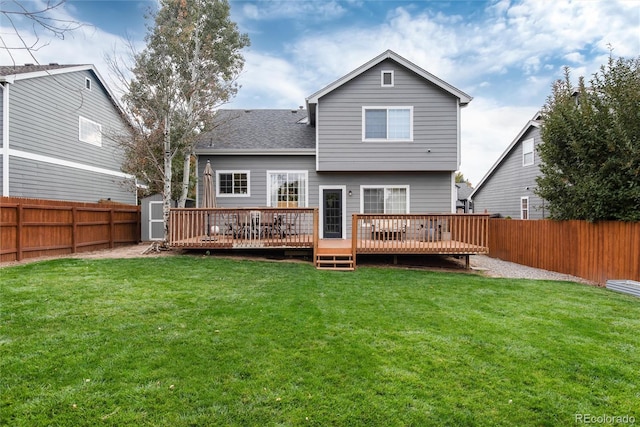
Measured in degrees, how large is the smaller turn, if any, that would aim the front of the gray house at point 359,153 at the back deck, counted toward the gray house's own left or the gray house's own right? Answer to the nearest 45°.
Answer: approximately 180°

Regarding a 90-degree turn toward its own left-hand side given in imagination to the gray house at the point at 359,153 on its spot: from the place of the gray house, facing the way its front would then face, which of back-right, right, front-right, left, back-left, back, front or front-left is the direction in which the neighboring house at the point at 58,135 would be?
front

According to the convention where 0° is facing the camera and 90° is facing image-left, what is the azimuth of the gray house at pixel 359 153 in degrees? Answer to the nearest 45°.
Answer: approximately 180°

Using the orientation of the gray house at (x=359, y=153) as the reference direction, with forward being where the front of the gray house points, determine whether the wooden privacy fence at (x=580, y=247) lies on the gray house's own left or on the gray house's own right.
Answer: on the gray house's own right

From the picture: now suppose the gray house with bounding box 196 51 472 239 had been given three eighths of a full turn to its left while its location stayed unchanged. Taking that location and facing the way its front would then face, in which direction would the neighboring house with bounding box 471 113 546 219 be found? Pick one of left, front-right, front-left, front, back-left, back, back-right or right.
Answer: back

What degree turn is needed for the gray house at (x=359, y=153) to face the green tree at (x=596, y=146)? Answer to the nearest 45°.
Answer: approximately 135° to its right

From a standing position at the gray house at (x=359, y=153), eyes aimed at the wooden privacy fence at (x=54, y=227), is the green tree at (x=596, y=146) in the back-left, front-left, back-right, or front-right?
back-left

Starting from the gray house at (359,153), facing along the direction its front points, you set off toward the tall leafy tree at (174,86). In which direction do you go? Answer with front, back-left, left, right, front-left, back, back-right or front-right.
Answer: left

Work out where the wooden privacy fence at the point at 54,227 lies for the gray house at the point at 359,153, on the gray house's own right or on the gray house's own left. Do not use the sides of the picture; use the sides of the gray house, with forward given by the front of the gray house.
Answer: on the gray house's own left
